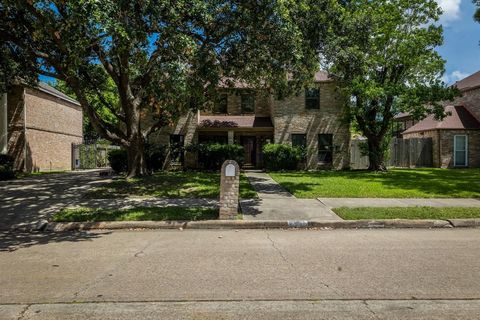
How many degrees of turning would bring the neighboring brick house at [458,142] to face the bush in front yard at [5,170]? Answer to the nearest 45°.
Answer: approximately 45° to its right

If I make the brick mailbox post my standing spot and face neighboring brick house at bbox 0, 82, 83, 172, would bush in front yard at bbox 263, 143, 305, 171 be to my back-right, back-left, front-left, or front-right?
front-right

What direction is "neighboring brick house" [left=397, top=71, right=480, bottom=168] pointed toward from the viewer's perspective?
toward the camera

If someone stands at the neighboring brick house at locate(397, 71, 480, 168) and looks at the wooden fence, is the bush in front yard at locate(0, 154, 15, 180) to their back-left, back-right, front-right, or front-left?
front-left

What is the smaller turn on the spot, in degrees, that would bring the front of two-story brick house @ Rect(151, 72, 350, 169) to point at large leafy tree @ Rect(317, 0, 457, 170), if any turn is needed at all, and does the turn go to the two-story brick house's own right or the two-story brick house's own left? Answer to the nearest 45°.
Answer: approximately 45° to the two-story brick house's own left

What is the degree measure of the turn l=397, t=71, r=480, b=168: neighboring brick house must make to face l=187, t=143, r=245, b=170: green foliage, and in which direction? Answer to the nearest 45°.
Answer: approximately 45° to its right

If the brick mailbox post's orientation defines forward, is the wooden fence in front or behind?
behind

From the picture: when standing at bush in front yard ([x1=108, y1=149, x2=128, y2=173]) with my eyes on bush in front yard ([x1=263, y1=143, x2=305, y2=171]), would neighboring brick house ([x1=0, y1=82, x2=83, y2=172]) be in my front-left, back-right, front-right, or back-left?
back-left

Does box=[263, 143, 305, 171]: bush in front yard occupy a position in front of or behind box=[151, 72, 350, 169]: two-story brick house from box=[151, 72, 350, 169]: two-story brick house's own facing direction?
in front

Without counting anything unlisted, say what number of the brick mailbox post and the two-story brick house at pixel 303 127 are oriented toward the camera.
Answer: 2

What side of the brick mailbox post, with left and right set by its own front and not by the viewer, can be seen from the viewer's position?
front

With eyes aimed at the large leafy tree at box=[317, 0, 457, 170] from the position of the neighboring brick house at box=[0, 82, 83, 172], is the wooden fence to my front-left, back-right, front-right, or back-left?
front-left
